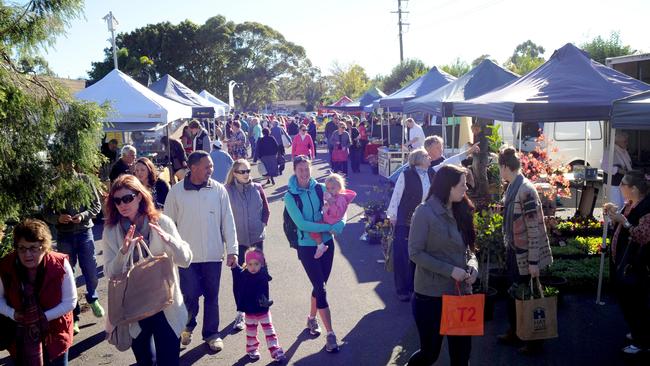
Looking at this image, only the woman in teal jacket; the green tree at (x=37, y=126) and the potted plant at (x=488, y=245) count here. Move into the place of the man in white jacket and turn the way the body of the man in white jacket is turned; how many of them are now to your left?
2

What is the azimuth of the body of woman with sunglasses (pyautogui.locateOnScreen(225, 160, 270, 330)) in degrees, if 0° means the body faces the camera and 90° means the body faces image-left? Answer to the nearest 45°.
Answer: approximately 0°

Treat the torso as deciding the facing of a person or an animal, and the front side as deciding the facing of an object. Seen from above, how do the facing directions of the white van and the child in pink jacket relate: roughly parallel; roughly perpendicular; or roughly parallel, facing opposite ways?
roughly perpendicular

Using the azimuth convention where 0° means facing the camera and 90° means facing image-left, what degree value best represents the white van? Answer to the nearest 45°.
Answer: approximately 90°

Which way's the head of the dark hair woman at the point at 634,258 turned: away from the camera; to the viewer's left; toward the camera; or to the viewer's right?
to the viewer's left

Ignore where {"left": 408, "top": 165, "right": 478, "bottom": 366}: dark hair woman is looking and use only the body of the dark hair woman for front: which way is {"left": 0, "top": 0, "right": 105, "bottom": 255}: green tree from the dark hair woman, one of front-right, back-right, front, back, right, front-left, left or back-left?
back-right

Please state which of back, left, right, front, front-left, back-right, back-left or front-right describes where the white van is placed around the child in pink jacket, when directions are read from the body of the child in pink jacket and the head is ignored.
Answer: back

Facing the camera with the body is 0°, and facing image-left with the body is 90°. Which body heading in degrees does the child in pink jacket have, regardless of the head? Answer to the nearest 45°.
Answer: approximately 45°

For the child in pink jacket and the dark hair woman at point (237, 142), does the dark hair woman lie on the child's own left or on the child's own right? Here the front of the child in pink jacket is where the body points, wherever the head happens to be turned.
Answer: on the child's own right

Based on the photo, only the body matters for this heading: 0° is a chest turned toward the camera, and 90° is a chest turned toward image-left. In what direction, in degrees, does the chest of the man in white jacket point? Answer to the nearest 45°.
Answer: approximately 0°

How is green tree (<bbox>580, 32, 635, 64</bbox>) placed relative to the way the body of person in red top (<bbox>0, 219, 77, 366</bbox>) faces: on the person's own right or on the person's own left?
on the person's own left
